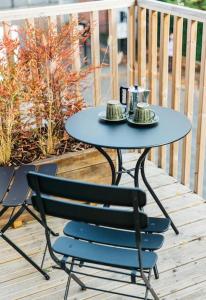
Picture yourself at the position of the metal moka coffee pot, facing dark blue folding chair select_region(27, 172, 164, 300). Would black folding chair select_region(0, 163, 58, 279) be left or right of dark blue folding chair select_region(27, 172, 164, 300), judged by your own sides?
right

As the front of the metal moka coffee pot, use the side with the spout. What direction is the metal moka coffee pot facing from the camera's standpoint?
to the viewer's right

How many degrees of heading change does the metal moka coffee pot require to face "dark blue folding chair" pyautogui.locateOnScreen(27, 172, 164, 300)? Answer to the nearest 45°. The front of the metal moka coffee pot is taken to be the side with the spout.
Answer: approximately 90° to its right

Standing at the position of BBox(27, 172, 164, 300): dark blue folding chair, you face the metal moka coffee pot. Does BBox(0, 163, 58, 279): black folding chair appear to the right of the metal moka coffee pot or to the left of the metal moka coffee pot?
left

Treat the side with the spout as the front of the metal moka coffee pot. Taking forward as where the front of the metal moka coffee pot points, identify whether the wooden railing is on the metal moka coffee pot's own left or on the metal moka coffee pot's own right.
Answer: on the metal moka coffee pot's own left

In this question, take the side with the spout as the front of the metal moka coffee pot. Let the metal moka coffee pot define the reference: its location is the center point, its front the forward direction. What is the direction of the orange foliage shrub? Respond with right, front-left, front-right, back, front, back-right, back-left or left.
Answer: back-left

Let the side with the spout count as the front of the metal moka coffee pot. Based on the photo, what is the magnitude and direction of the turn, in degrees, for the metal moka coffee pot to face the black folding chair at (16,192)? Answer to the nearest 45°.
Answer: approximately 135° to its right
